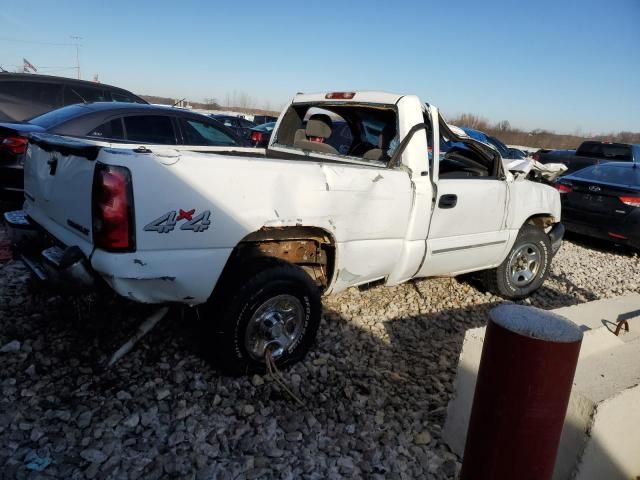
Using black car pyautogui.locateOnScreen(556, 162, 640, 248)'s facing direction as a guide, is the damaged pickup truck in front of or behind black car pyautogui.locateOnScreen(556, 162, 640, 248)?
behind

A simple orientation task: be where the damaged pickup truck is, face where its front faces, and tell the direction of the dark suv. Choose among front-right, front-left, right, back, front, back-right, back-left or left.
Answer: left

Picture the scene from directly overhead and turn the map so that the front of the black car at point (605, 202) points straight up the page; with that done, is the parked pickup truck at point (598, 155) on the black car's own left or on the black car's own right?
on the black car's own left

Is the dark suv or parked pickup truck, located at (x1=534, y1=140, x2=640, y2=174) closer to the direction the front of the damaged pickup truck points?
the parked pickup truck

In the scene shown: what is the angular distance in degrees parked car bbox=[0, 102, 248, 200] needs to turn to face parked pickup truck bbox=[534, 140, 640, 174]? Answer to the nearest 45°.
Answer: approximately 45° to its right

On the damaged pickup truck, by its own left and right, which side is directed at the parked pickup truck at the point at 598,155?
front

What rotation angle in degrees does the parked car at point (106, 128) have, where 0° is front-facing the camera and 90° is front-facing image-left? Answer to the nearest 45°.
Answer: approximately 225°

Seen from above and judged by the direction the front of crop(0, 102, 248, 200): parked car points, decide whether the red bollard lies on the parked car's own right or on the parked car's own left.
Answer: on the parked car's own right

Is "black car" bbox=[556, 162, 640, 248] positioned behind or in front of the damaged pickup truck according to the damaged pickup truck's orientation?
in front

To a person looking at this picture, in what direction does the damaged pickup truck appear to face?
facing away from the viewer and to the right of the viewer

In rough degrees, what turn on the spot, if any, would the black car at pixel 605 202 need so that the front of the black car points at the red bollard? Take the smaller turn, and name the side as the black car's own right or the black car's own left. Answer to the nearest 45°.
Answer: approximately 135° to the black car's own right

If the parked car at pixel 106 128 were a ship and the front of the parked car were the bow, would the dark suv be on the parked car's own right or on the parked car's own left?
on the parked car's own left

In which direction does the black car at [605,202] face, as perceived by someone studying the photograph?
facing away from the viewer and to the right of the viewer
